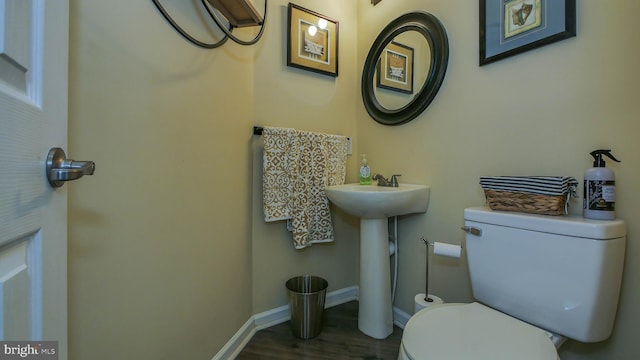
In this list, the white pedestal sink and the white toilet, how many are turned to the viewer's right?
0

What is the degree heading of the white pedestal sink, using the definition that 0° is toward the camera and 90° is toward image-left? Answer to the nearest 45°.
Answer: approximately 45°

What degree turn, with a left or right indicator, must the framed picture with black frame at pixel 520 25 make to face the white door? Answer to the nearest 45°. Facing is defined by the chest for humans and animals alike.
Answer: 0° — it already faces it

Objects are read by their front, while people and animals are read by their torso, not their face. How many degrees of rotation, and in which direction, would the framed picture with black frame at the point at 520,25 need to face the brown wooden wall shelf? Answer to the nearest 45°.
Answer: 0° — it already faces it
